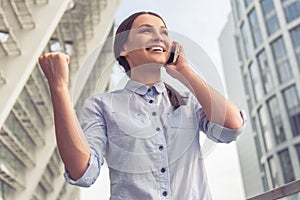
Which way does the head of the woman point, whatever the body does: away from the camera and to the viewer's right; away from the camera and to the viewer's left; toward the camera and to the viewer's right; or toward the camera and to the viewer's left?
toward the camera and to the viewer's right

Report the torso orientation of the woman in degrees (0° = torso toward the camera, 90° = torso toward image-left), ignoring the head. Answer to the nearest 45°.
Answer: approximately 0°

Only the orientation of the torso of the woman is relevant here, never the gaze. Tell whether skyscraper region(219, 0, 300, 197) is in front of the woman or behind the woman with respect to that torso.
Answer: behind

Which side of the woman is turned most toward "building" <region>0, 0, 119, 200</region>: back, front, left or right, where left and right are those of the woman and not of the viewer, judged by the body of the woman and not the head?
back
